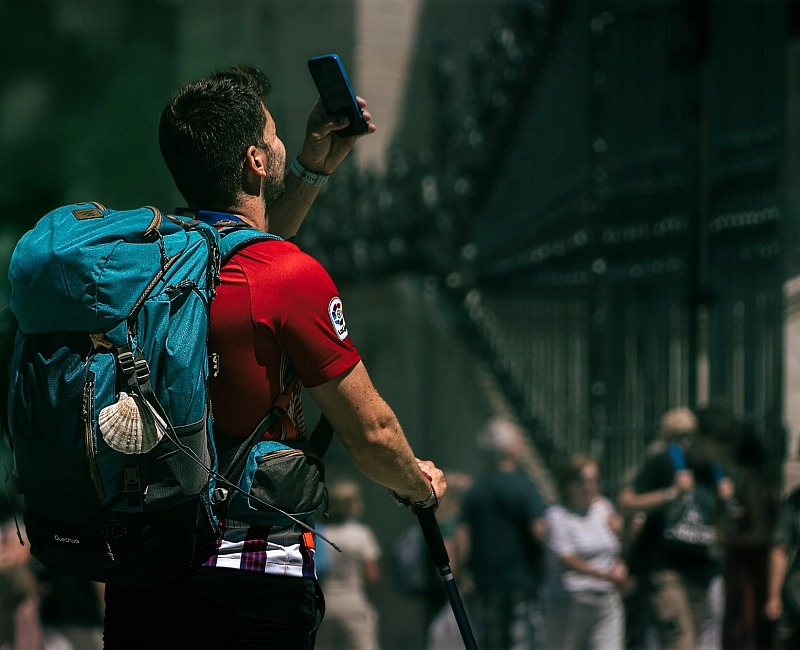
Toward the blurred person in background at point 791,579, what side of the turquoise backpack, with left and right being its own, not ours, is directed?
back

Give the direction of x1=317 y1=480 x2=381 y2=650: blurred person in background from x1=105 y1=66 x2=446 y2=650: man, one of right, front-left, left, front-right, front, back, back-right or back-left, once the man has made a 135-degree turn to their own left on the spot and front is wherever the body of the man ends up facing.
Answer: right

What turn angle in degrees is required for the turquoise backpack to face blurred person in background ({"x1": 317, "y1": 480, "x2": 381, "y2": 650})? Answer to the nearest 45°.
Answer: approximately 135° to its right

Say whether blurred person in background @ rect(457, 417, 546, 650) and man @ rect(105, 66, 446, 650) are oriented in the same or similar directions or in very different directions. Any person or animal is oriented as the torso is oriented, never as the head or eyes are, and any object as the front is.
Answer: same or similar directions

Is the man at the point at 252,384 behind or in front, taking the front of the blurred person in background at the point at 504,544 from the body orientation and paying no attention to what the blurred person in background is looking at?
behind

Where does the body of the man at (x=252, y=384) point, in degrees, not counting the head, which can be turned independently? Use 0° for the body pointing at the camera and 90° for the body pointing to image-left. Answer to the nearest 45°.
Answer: approximately 225°

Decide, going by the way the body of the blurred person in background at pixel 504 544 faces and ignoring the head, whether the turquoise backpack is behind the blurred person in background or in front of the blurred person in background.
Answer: behind

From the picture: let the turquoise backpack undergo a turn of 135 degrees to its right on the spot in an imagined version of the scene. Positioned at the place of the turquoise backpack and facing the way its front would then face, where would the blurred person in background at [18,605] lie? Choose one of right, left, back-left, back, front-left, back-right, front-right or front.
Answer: front

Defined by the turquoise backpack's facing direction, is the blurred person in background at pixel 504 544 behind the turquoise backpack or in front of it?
behind

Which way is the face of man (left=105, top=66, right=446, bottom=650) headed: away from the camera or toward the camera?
away from the camera

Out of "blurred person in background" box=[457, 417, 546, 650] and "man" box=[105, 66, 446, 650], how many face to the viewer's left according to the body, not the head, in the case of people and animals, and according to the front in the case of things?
0

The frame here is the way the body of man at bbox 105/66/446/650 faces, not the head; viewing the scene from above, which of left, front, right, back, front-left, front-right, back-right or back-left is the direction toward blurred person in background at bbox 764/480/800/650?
front

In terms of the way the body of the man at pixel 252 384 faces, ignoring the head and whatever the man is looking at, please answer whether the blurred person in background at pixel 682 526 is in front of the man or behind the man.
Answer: in front

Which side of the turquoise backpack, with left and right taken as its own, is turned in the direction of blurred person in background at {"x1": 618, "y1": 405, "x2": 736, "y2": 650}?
back

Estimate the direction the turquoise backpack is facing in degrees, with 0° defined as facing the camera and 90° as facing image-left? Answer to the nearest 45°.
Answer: approximately 45°
